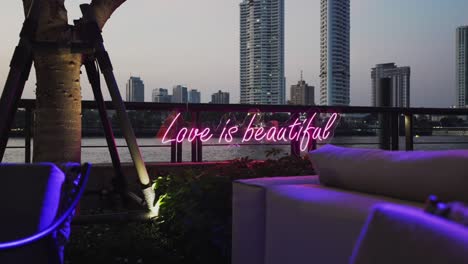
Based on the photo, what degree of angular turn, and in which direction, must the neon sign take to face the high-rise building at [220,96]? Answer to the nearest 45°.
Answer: approximately 180°

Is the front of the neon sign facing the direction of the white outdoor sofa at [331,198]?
yes

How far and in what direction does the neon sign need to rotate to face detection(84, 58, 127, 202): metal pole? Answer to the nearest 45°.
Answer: approximately 45° to its right

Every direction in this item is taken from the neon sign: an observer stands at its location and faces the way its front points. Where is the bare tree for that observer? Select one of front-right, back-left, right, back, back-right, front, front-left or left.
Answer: front-right

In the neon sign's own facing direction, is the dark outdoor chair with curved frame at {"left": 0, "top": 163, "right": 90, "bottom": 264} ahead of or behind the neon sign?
ahead

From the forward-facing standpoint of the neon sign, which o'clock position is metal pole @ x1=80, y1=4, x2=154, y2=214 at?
The metal pole is roughly at 1 o'clock from the neon sign.

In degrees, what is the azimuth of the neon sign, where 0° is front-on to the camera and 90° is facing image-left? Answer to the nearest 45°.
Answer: approximately 0°

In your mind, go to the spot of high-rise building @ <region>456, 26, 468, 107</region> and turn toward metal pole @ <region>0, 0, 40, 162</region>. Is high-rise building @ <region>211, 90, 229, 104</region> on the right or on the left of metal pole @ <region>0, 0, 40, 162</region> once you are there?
right

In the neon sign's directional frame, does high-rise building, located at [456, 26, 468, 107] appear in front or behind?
behind

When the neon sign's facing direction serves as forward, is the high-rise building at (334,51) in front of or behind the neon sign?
behind

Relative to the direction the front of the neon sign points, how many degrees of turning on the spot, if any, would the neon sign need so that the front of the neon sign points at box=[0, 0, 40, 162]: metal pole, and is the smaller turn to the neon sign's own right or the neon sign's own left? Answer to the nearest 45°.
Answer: approximately 45° to the neon sign's own right

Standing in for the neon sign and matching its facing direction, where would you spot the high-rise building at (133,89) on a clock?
The high-rise building is roughly at 5 o'clock from the neon sign.

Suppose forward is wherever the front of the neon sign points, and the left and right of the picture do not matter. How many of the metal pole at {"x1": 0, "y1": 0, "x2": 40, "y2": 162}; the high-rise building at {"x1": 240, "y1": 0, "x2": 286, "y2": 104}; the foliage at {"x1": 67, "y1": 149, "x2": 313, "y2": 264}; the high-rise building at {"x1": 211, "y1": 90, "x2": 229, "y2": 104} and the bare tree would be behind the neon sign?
2

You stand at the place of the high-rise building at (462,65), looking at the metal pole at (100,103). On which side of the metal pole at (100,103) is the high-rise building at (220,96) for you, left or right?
right

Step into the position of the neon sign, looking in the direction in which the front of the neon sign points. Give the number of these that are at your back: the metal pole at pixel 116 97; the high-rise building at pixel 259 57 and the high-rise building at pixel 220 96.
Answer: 2

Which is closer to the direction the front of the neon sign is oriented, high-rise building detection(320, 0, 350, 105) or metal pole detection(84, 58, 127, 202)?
the metal pole

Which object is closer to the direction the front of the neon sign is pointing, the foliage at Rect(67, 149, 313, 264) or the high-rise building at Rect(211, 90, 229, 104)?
the foliage
